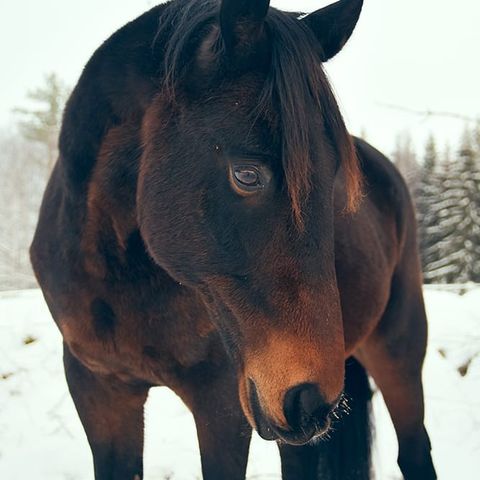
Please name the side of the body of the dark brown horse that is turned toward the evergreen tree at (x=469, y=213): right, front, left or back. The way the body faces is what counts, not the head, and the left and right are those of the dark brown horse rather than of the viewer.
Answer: back

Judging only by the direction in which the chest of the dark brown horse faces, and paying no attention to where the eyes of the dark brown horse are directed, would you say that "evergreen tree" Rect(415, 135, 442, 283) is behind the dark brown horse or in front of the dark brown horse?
behind

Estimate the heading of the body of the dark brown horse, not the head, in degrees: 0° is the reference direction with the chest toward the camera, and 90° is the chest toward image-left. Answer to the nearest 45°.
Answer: approximately 45°
